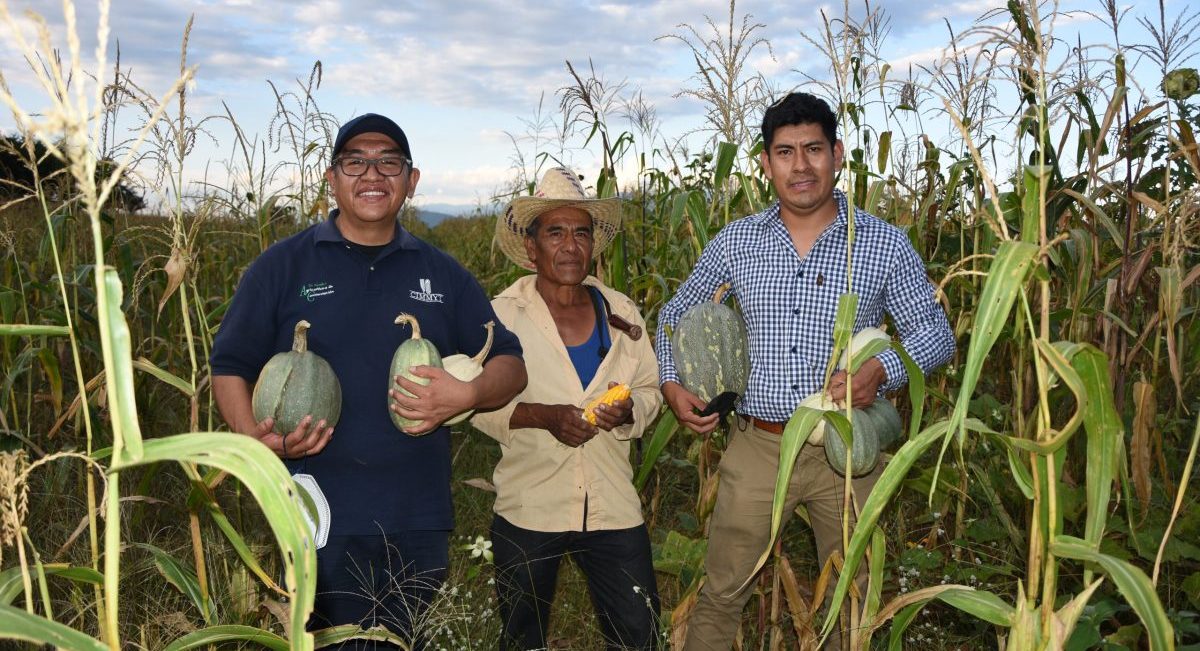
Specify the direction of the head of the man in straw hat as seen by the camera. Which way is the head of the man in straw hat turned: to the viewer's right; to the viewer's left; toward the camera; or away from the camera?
toward the camera

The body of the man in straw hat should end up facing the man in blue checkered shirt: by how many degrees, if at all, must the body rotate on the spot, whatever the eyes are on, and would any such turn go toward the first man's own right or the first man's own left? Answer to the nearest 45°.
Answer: approximately 90° to the first man's own left

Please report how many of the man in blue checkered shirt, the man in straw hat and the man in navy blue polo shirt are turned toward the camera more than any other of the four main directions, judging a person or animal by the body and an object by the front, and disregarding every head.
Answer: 3

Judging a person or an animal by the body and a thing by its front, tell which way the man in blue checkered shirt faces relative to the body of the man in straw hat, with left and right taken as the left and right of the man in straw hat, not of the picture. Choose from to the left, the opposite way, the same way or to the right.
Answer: the same way

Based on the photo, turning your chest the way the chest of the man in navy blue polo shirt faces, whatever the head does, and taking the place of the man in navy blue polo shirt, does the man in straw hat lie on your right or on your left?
on your left

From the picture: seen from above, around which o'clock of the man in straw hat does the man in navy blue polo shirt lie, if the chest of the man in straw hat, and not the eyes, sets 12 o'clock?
The man in navy blue polo shirt is roughly at 2 o'clock from the man in straw hat.

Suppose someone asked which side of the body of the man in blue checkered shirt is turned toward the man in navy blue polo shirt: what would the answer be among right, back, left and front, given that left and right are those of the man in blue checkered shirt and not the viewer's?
right

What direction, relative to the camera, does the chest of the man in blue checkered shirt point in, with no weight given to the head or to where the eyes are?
toward the camera

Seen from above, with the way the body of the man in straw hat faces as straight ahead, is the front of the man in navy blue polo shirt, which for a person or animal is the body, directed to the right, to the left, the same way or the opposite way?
the same way

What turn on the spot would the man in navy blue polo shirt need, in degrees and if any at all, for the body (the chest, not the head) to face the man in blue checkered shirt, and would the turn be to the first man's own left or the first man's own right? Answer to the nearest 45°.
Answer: approximately 90° to the first man's own left

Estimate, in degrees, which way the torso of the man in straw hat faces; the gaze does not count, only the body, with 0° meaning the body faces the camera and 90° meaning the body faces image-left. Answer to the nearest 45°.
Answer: approximately 0°

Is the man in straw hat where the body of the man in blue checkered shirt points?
no

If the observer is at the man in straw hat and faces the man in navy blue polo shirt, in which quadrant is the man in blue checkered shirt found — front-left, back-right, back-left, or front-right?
back-left

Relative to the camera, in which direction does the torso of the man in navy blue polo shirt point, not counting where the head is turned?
toward the camera

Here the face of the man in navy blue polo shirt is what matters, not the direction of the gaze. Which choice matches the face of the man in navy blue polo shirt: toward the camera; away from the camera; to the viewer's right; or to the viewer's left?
toward the camera

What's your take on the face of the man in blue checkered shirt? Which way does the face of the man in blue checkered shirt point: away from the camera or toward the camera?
toward the camera
